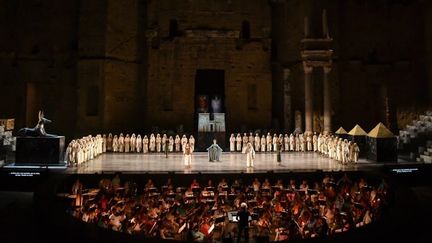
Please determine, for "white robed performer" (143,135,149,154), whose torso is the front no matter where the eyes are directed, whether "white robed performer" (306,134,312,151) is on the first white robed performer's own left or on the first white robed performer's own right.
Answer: on the first white robed performer's own left

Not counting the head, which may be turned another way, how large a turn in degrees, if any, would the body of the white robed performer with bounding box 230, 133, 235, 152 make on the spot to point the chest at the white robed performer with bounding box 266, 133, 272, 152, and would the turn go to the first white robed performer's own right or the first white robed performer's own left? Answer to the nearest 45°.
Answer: approximately 90° to the first white robed performer's own left

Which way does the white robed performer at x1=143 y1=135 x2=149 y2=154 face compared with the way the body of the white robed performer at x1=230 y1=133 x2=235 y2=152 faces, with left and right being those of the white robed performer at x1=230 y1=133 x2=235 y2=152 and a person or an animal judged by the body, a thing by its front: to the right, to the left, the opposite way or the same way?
the same way

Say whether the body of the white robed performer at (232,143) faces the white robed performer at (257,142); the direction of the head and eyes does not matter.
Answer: no

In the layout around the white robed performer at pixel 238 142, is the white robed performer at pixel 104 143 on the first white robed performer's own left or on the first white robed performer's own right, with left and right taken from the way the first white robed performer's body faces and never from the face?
on the first white robed performer's own right

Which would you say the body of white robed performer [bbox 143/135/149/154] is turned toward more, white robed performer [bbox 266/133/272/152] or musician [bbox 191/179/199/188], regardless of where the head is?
the musician

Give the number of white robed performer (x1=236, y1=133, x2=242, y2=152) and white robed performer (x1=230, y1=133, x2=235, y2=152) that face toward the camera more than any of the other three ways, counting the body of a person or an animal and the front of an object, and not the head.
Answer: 2

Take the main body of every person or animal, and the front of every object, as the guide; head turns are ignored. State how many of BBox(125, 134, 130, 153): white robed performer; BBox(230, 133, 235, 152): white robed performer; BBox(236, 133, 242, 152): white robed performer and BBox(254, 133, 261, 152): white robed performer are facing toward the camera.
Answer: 4

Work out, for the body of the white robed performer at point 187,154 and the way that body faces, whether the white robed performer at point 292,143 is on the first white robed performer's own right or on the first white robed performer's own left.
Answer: on the first white robed performer's own left

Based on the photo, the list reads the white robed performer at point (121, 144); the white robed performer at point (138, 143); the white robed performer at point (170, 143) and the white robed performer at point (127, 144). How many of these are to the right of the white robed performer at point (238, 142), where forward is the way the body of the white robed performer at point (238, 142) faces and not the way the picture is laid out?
4

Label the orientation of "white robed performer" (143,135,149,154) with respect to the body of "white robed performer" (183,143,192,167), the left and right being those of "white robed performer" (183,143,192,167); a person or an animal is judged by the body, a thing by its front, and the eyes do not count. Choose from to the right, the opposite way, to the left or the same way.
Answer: the same way

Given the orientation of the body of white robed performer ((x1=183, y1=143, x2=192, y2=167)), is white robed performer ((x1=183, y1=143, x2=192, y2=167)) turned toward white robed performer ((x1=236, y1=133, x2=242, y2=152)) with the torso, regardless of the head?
no

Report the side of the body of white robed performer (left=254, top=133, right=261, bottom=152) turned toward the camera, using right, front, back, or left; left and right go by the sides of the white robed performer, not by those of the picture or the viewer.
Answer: front

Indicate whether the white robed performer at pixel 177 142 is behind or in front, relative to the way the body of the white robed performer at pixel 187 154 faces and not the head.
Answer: behind

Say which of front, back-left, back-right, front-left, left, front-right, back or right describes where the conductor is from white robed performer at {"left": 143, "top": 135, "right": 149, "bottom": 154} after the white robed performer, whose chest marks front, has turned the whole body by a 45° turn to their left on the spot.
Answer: front-right

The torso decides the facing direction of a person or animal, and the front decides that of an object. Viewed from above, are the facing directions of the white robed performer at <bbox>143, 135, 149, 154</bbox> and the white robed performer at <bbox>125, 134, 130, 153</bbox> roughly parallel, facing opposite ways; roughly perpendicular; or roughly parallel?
roughly parallel

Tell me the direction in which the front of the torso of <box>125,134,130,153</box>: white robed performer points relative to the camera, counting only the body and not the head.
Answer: toward the camera

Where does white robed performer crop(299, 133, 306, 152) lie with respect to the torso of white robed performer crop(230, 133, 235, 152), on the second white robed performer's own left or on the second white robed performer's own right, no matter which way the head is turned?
on the second white robed performer's own left

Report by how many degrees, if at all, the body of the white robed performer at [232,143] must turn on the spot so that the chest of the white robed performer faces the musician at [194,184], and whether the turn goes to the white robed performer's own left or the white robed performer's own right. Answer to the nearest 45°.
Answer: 0° — they already face them

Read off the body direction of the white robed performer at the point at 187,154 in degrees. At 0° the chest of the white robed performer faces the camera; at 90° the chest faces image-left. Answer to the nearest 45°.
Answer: approximately 0°

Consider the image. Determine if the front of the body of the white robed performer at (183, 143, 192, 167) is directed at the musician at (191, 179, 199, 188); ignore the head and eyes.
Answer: yes
